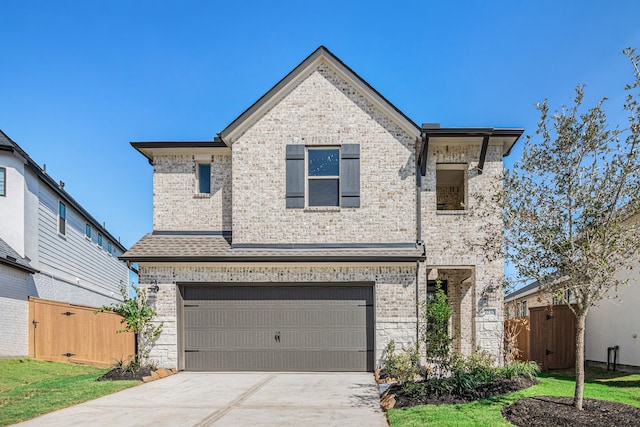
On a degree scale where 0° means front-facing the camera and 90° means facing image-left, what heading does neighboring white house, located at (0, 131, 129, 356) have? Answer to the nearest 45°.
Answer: approximately 0°

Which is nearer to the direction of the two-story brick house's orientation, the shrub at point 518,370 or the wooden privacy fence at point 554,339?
the shrub

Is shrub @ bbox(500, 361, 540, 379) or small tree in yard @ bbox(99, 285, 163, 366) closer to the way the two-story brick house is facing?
the shrub

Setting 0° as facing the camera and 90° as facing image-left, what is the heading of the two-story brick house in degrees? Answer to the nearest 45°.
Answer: approximately 0°

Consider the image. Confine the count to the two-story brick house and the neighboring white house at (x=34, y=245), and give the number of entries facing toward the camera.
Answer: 2
